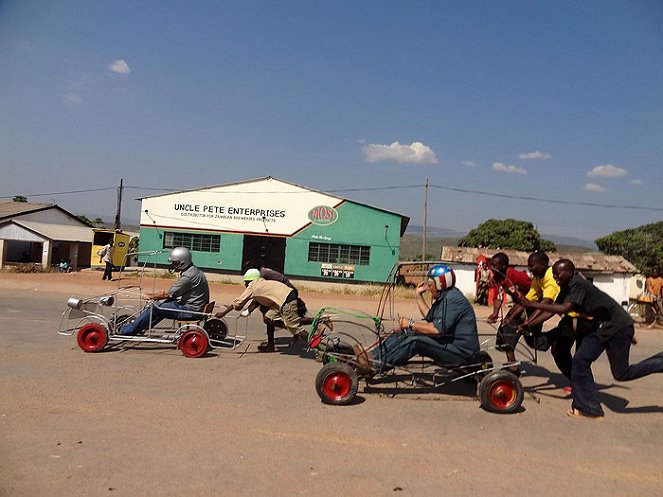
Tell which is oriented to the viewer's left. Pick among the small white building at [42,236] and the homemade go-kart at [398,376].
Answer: the homemade go-kart

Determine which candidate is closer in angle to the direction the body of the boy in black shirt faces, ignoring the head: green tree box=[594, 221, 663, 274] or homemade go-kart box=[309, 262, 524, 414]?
the homemade go-kart

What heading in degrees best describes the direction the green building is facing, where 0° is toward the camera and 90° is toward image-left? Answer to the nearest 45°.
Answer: approximately 0°

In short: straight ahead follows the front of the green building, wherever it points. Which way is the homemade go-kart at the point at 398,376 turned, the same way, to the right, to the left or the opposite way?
to the right

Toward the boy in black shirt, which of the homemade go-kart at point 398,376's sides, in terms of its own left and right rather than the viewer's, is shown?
back

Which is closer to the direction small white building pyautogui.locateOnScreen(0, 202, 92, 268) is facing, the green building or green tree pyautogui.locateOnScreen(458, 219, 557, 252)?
the green building

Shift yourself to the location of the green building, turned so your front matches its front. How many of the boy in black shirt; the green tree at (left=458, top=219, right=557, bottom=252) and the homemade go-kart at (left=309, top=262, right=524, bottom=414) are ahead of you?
2

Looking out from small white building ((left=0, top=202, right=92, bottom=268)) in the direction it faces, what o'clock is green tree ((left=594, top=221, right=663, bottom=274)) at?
The green tree is roughly at 10 o'clock from the small white building.

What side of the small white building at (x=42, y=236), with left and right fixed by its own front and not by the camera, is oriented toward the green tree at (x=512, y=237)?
left

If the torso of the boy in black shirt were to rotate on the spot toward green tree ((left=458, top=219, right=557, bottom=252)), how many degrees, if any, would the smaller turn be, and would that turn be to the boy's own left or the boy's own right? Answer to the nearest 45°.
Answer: approximately 90° to the boy's own right

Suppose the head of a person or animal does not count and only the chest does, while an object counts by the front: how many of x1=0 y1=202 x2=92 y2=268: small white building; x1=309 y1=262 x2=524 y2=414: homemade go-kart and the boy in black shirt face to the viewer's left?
2

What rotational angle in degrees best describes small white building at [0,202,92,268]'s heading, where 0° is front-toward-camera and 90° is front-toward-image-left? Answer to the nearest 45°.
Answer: approximately 0°

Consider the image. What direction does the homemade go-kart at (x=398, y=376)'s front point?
to the viewer's left

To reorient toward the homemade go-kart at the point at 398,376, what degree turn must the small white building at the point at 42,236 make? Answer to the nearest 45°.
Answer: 0° — it already faces it
